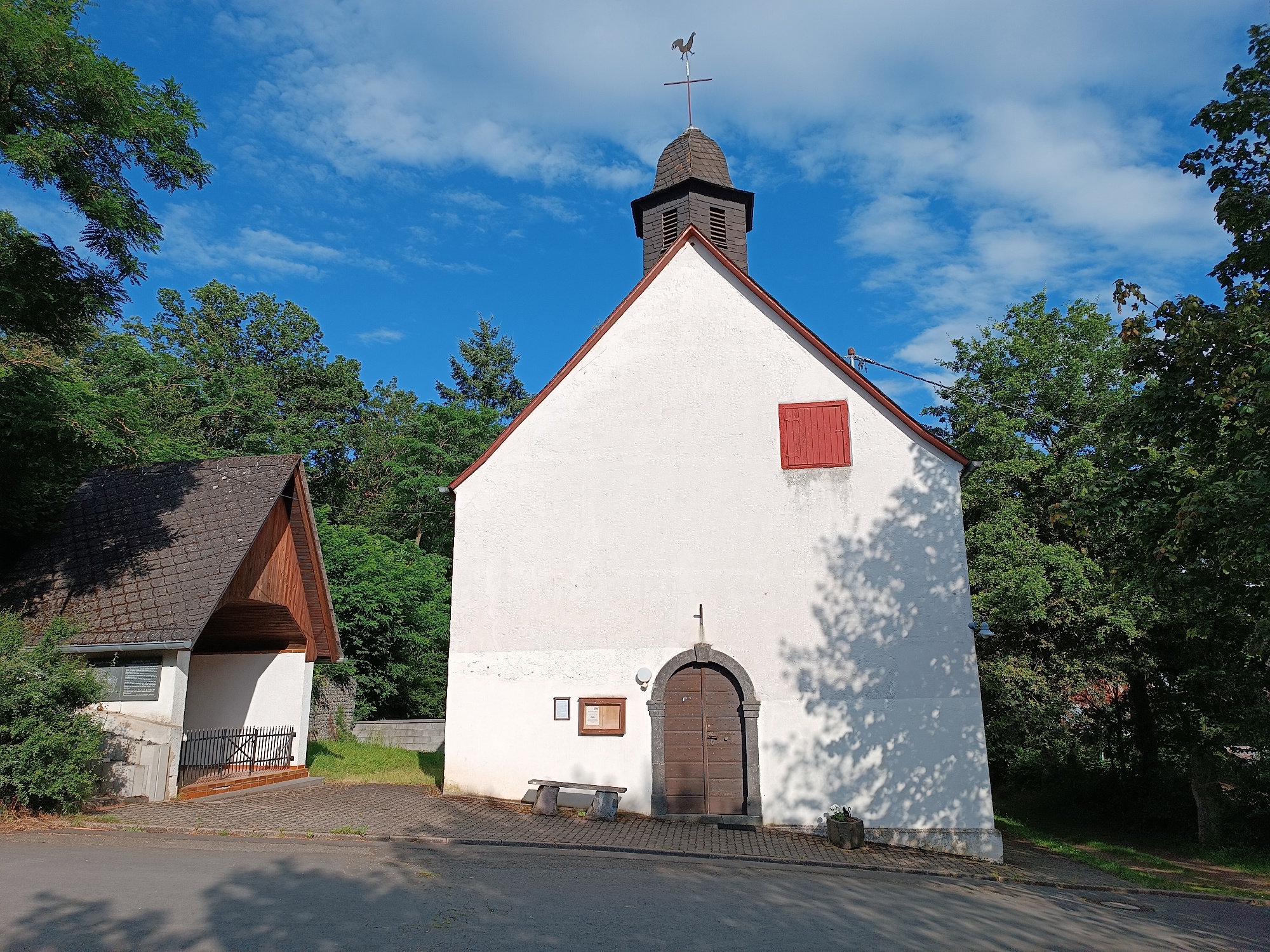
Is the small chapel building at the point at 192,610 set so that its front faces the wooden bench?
yes

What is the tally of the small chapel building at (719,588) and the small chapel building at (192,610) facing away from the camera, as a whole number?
0

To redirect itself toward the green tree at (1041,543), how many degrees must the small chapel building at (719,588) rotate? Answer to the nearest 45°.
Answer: approximately 135° to its left

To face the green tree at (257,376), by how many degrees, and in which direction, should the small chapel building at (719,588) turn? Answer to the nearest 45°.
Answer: approximately 135° to its right

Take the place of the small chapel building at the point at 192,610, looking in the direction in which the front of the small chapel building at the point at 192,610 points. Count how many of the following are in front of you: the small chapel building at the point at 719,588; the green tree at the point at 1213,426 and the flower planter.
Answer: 3

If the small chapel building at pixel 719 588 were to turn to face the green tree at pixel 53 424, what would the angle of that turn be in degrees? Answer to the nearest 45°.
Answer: approximately 90° to its right

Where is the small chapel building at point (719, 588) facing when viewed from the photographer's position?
facing the viewer

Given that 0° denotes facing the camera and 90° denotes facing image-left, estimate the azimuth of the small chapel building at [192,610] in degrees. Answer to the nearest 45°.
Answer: approximately 315°

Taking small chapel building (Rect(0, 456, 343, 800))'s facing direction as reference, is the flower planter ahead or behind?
ahead
